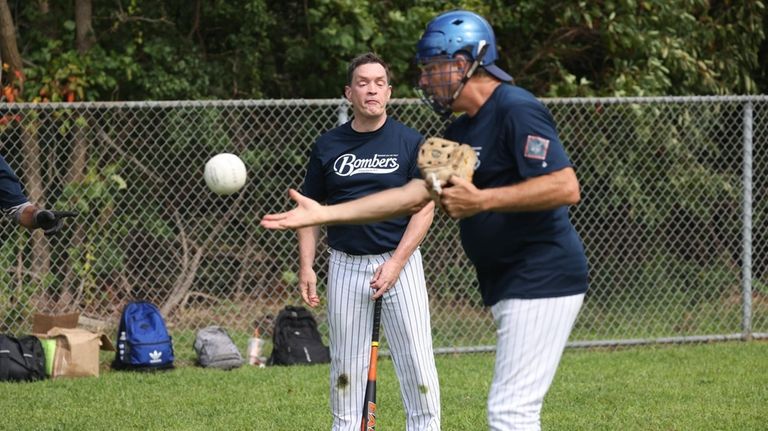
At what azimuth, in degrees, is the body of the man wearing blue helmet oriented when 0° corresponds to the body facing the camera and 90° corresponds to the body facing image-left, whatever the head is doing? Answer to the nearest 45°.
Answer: approximately 90°

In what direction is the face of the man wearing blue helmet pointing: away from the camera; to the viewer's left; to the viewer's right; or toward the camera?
to the viewer's left

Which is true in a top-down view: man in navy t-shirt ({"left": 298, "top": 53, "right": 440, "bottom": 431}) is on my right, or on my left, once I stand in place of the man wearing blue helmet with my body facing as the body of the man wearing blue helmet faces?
on my right

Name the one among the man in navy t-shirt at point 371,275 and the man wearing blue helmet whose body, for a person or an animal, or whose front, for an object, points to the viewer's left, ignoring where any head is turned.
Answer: the man wearing blue helmet

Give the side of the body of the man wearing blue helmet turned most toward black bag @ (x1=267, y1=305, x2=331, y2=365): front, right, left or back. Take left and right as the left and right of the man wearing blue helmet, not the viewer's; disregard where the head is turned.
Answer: right

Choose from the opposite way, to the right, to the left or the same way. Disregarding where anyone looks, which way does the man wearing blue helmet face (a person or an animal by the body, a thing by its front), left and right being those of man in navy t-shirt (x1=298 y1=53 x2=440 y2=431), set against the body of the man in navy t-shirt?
to the right

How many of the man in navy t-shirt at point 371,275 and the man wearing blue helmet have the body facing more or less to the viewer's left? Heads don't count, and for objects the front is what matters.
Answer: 1

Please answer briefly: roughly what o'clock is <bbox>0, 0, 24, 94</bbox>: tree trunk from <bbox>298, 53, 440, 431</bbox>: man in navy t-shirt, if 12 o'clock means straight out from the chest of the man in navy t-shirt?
The tree trunk is roughly at 5 o'clock from the man in navy t-shirt.

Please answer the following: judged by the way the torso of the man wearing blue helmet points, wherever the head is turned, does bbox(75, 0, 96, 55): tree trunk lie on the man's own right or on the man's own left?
on the man's own right
